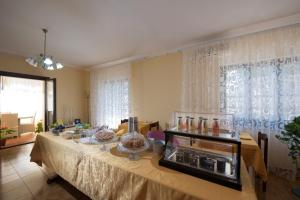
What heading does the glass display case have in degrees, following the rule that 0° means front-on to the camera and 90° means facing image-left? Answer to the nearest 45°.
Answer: approximately 45°

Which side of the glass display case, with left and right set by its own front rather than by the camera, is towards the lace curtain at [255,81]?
back

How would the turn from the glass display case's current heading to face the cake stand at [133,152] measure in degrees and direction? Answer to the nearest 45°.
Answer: approximately 45° to its right

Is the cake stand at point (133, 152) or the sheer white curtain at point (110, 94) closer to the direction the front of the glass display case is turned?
the cake stand

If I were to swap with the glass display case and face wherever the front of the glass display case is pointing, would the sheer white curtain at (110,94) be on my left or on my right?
on my right
